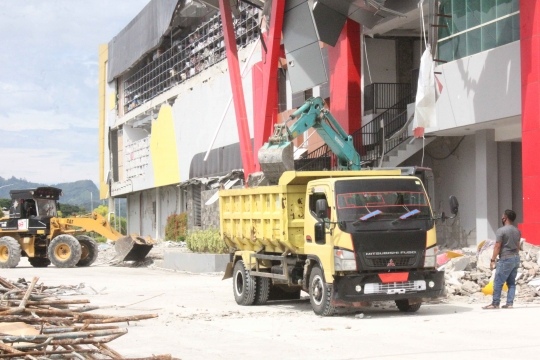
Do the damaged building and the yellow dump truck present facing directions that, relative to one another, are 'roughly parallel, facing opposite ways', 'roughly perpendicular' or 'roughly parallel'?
roughly perpendicular

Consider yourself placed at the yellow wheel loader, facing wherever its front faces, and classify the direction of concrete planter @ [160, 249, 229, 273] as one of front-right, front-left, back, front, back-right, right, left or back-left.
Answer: front

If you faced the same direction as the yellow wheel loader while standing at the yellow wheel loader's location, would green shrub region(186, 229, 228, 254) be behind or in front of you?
in front

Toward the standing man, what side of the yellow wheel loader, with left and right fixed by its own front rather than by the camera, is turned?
front

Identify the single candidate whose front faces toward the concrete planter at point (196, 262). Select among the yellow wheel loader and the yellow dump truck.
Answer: the yellow wheel loader

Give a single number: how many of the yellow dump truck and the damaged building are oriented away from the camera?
0

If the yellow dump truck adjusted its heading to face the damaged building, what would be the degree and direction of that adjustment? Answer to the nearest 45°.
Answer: approximately 135° to its left

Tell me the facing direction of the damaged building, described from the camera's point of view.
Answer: facing the viewer and to the left of the viewer

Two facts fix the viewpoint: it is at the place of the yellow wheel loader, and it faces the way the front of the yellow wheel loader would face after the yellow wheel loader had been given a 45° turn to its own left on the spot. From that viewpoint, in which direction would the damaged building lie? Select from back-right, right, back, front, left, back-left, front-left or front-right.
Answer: front-right

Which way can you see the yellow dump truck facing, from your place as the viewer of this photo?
facing the viewer and to the right of the viewer

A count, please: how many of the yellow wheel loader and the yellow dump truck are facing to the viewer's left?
0

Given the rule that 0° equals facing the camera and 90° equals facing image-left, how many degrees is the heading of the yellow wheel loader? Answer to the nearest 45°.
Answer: approximately 315°

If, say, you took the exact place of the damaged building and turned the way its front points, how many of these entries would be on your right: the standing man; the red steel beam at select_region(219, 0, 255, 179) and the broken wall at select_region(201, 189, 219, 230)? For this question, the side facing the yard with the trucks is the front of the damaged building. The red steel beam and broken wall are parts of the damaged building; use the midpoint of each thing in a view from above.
2
